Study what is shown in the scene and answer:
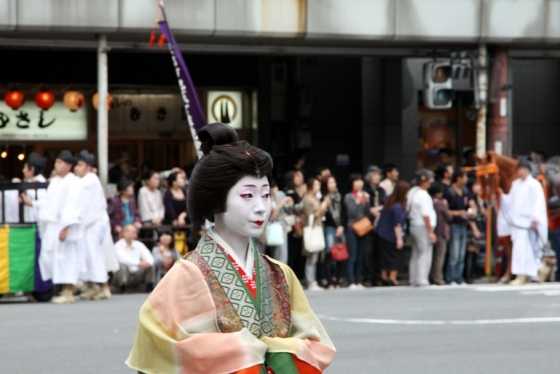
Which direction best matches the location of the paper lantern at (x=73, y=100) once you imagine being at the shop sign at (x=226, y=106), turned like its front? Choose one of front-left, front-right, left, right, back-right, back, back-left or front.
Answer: front-right

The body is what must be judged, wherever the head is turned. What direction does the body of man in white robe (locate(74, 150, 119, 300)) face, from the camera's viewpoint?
to the viewer's left

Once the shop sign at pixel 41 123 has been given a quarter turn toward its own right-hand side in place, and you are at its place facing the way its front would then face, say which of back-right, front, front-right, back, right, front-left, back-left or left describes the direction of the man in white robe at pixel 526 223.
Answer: back-left

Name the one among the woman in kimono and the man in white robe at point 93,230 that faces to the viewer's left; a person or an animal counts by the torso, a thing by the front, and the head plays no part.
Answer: the man in white robe

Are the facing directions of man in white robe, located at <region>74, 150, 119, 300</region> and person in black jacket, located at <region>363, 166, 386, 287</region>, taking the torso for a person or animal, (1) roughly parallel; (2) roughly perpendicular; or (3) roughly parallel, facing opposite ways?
roughly perpendicular

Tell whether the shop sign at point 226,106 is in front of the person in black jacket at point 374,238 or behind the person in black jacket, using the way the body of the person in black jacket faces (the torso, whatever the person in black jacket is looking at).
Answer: behind

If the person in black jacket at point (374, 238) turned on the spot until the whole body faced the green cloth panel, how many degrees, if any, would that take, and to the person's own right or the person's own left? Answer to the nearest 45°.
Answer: approximately 45° to the person's own right

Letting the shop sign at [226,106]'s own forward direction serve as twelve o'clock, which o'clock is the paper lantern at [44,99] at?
The paper lantern is roughly at 2 o'clock from the shop sign.

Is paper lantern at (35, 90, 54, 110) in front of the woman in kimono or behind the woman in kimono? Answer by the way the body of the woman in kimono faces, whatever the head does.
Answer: behind

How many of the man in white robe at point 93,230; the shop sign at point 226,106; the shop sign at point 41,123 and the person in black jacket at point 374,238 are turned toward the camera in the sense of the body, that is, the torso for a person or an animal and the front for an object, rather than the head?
3

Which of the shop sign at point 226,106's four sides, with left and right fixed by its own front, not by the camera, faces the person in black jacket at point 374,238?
front

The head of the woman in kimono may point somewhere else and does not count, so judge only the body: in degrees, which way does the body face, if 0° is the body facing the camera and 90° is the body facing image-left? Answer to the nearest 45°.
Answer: approximately 315°
